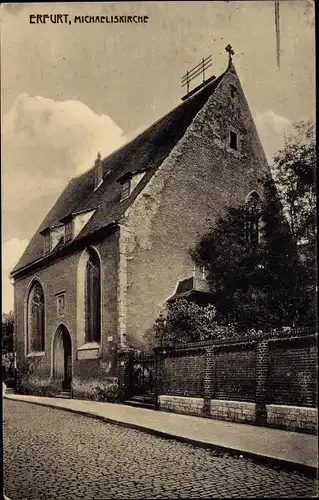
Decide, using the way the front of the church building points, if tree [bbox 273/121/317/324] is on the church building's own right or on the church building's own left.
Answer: on the church building's own left
